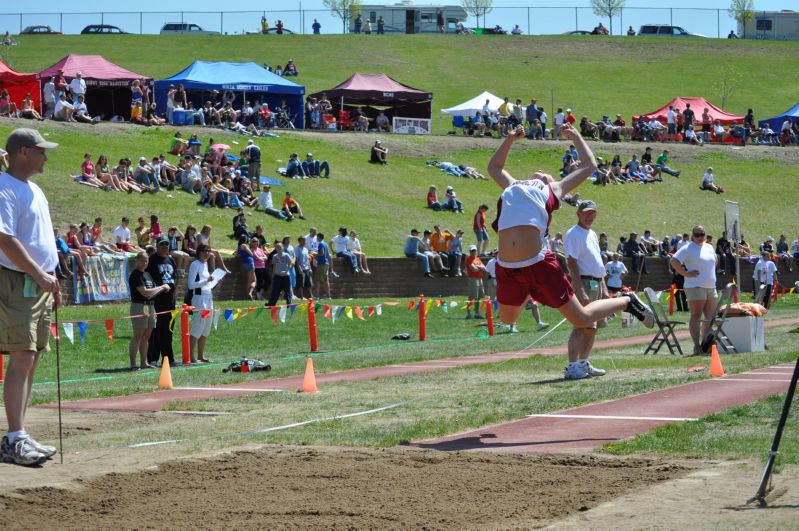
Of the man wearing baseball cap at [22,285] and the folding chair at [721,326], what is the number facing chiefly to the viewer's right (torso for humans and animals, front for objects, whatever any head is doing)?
1

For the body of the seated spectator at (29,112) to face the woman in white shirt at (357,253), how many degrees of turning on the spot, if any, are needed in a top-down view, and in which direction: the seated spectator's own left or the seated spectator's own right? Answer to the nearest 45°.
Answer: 0° — they already face them

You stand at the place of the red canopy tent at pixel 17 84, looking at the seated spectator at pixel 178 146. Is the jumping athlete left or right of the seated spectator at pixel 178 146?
right

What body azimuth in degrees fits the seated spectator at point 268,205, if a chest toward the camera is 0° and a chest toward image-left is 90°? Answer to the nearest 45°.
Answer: approximately 315°

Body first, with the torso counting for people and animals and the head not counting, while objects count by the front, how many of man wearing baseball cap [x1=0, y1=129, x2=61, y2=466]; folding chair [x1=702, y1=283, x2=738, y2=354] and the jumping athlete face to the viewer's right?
1

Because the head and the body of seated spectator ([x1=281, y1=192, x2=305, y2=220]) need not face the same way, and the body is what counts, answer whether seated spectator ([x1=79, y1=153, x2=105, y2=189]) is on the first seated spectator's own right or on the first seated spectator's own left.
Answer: on the first seated spectator's own right

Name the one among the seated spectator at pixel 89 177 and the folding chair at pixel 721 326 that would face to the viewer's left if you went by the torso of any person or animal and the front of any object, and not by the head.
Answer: the folding chair

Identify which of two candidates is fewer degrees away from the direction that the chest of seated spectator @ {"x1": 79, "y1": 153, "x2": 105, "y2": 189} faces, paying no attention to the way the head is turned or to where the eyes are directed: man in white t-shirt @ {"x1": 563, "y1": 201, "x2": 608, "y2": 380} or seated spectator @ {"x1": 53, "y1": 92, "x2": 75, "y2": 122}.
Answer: the man in white t-shirt

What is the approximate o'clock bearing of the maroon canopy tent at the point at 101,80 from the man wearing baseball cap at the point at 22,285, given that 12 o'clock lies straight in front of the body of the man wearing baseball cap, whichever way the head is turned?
The maroon canopy tent is roughly at 9 o'clock from the man wearing baseball cap.

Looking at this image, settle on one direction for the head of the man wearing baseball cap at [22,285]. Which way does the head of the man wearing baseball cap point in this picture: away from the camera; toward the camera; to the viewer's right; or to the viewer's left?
to the viewer's right

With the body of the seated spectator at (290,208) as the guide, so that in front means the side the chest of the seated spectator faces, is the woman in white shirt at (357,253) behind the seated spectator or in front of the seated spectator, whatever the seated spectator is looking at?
in front

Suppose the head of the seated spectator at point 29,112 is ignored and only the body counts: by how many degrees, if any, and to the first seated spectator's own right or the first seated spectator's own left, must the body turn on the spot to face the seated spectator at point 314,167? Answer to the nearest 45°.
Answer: approximately 45° to the first seated spectator's own left

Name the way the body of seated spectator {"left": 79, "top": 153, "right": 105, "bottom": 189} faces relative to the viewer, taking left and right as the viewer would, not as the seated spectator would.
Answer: facing the viewer and to the right of the viewer

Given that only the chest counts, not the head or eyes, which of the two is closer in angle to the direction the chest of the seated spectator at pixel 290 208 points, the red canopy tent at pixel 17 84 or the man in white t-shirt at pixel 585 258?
the man in white t-shirt

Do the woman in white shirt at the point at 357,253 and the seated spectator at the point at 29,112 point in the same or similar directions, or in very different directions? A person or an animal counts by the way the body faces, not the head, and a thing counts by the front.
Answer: same or similar directions

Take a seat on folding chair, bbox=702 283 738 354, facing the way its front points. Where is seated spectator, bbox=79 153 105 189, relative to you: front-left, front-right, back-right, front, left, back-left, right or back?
front-right
